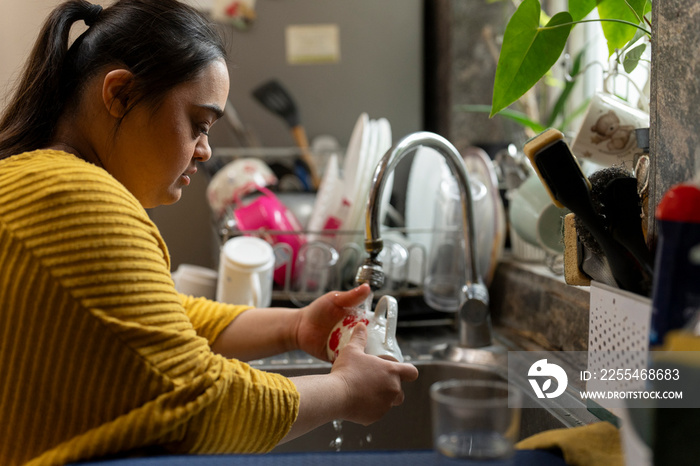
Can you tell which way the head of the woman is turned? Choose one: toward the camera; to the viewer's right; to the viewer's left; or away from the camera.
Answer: to the viewer's right

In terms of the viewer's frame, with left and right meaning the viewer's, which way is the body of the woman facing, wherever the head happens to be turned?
facing to the right of the viewer

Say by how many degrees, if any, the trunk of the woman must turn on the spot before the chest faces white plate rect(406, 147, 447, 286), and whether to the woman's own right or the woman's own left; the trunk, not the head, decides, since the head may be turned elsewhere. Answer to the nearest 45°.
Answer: approximately 45° to the woman's own left
